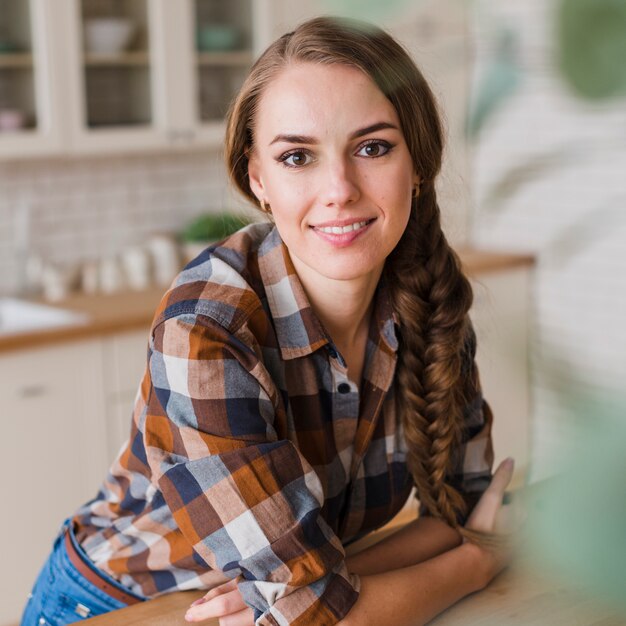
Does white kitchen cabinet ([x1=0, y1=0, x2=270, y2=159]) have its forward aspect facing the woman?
yes

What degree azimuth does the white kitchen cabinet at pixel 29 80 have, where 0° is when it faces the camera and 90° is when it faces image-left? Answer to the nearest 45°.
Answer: approximately 0°

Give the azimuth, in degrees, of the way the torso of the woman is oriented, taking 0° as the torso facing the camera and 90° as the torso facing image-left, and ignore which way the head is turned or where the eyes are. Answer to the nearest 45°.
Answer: approximately 315°

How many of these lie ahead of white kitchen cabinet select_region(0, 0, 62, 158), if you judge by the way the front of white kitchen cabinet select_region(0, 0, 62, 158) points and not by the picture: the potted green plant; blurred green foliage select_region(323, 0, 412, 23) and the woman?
2
